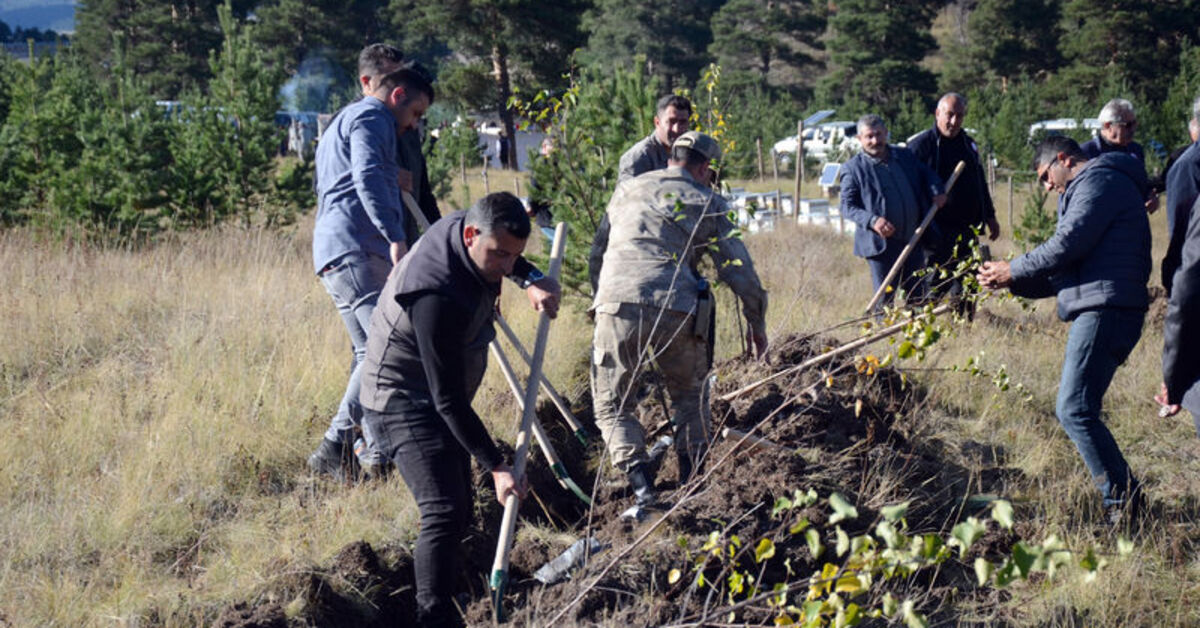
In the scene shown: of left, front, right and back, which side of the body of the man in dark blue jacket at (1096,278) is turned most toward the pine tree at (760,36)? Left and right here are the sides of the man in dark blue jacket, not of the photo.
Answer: right

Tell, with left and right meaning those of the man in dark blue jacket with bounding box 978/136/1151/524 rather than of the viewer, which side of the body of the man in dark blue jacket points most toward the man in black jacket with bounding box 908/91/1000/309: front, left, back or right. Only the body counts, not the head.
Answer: right

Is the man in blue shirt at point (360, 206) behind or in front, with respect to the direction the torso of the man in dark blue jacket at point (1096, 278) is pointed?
in front

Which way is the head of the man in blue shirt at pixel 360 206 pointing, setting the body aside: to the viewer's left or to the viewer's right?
to the viewer's right

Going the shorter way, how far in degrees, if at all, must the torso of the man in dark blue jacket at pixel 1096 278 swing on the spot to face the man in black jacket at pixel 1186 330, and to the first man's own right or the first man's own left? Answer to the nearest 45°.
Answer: approximately 90° to the first man's own left

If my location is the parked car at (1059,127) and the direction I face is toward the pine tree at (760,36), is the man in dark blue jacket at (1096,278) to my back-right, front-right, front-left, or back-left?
back-left

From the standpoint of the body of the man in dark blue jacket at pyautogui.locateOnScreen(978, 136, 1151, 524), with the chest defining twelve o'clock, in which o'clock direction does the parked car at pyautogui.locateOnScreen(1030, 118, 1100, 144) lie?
The parked car is roughly at 3 o'clock from the man in dark blue jacket.

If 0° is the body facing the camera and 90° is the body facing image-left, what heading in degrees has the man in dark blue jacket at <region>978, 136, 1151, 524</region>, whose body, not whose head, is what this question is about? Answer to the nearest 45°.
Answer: approximately 90°

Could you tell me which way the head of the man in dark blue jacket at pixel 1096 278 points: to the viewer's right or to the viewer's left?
to the viewer's left

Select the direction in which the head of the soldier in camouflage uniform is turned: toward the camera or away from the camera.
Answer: away from the camera

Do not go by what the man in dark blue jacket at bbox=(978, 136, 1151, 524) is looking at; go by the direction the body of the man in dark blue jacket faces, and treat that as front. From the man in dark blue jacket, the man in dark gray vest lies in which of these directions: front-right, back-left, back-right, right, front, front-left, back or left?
front-left

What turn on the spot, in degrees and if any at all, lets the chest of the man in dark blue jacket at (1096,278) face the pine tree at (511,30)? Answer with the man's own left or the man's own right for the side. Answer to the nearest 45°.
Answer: approximately 45° to the man's own right
